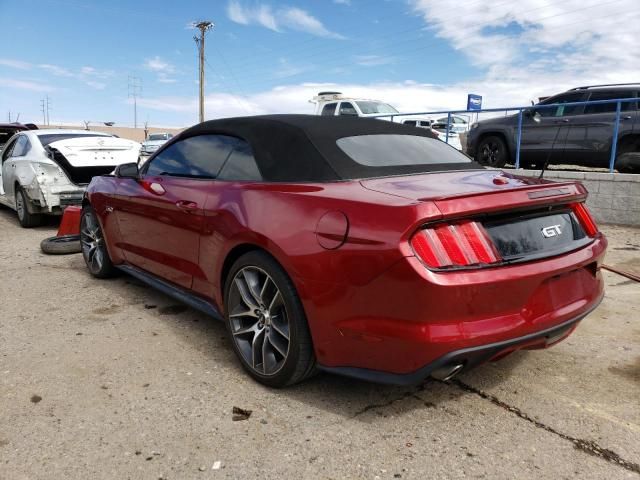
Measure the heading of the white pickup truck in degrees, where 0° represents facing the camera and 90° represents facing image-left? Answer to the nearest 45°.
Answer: approximately 315°

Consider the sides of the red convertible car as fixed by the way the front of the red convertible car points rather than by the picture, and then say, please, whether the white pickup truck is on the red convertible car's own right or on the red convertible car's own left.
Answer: on the red convertible car's own right

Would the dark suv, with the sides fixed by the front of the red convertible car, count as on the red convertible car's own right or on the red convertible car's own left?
on the red convertible car's own right

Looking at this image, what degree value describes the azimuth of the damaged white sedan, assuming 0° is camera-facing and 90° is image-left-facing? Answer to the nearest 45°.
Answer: approximately 135°

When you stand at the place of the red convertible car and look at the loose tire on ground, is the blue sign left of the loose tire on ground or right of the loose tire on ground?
right

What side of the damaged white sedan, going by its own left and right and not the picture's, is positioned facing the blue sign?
right

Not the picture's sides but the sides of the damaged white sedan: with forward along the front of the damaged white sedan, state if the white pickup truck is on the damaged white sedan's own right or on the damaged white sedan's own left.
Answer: on the damaged white sedan's own right

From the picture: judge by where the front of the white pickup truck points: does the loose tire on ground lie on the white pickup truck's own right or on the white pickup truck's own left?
on the white pickup truck's own right

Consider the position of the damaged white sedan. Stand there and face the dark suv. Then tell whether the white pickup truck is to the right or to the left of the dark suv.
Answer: left

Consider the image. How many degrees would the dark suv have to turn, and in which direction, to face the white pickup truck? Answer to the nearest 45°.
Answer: approximately 45° to its right

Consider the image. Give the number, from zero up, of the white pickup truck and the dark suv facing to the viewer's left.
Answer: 1

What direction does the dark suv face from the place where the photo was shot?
facing to the left of the viewer
